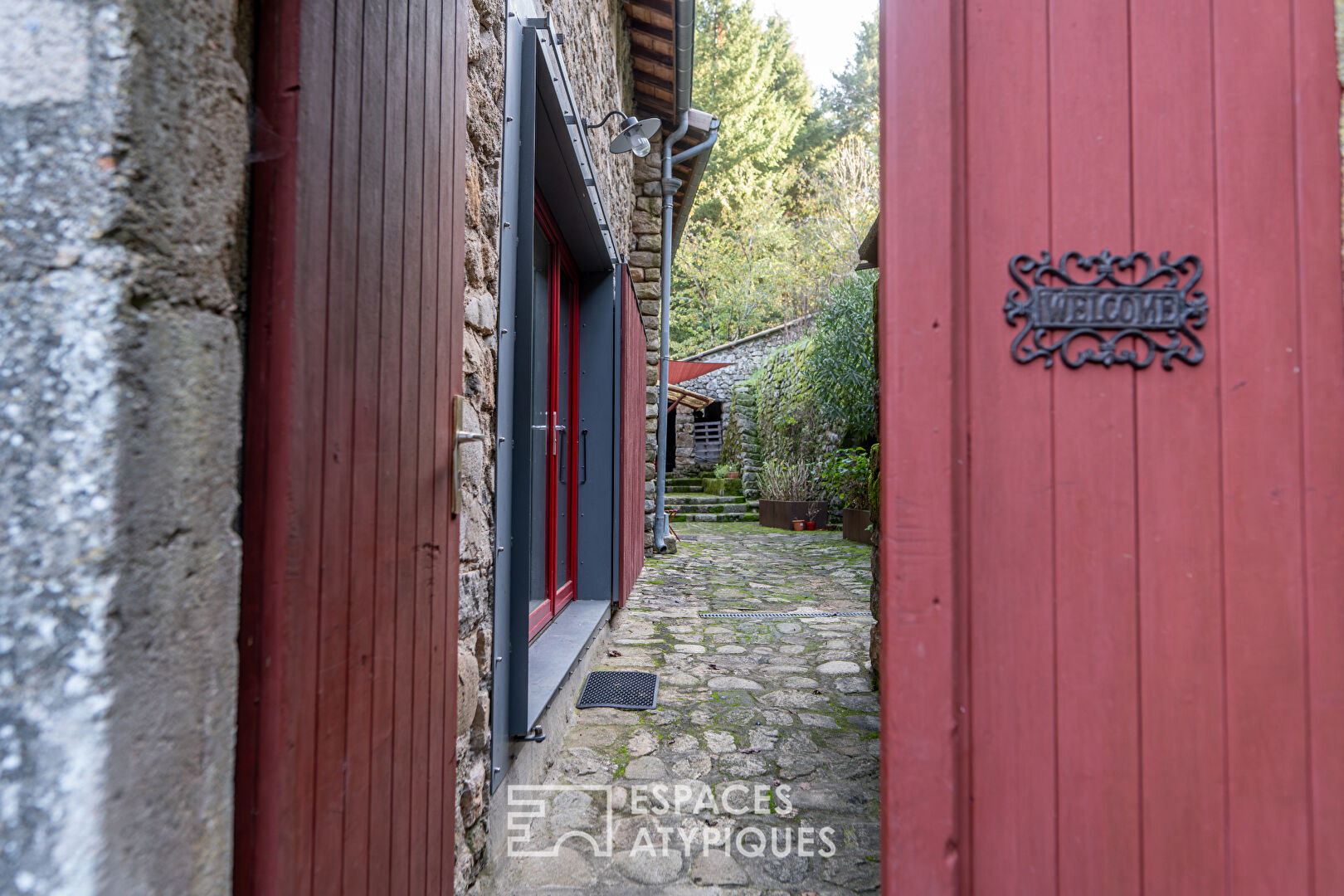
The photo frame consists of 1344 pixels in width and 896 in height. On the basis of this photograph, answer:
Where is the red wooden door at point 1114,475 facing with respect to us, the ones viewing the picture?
facing the viewer

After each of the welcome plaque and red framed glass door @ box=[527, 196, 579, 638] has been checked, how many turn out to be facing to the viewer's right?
1

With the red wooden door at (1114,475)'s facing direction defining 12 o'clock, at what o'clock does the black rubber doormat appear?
The black rubber doormat is roughly at 4 o'clock from the red wooden door.

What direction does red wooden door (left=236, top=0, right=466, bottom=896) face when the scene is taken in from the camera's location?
facing the viewer and to the right of the viewer

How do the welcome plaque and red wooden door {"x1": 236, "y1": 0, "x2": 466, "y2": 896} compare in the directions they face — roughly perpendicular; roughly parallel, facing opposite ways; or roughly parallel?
roughly perpendicular

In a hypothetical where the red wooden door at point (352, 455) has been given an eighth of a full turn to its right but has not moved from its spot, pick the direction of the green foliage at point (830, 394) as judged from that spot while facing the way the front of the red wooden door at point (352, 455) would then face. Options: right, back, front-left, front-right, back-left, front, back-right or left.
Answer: back-left

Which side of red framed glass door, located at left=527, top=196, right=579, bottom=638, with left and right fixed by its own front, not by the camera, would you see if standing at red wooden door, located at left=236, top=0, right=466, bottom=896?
right

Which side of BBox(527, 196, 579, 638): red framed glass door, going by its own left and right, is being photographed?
right

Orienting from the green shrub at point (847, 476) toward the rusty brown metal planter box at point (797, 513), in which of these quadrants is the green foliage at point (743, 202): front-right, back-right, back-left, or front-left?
front-right

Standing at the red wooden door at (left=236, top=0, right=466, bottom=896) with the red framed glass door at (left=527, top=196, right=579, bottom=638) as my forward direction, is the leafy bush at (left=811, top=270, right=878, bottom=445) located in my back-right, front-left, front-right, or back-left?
front-right

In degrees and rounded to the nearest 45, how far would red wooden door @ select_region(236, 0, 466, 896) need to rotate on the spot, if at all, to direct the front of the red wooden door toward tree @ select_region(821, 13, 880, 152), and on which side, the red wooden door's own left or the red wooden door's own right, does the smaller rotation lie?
approximately 90° to the red wooden door's own left

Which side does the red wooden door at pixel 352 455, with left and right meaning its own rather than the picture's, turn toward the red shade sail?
left

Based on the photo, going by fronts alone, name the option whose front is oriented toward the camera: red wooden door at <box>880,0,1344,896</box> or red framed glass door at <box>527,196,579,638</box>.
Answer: red wooden door at <box>880,0,1344,896</box>

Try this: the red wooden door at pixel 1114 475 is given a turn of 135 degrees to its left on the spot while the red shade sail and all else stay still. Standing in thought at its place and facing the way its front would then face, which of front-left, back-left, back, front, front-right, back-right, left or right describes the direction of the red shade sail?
left

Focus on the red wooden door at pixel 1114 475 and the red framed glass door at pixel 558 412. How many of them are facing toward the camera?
1
